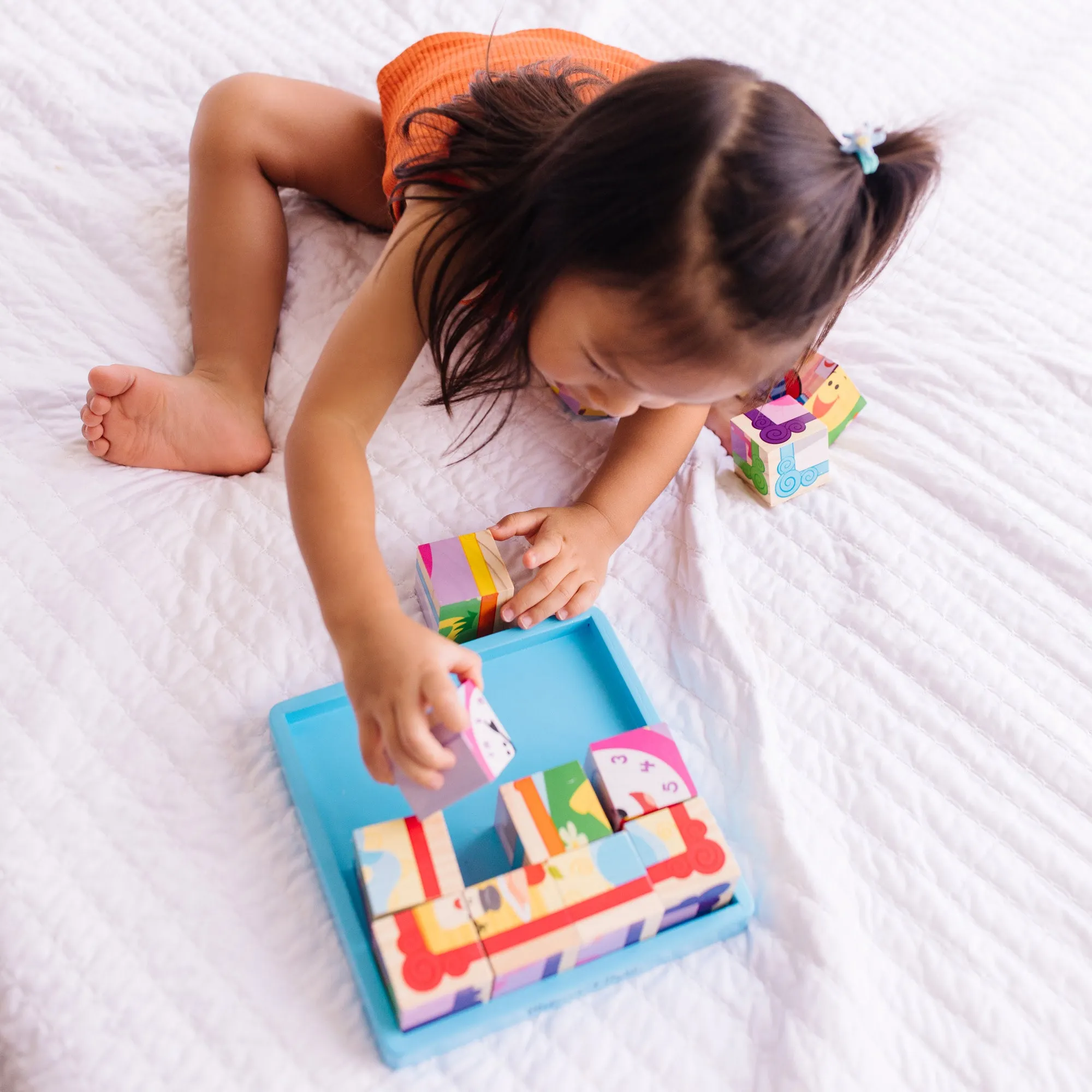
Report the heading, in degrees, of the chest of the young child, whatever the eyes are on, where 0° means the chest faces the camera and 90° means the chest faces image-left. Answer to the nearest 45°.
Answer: approximately 0°

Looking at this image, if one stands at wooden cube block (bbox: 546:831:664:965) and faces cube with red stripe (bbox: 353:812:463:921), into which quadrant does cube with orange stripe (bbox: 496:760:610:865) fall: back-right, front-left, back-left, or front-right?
front-right

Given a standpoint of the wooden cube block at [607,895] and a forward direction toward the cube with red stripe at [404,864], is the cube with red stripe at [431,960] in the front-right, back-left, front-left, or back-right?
front-left
